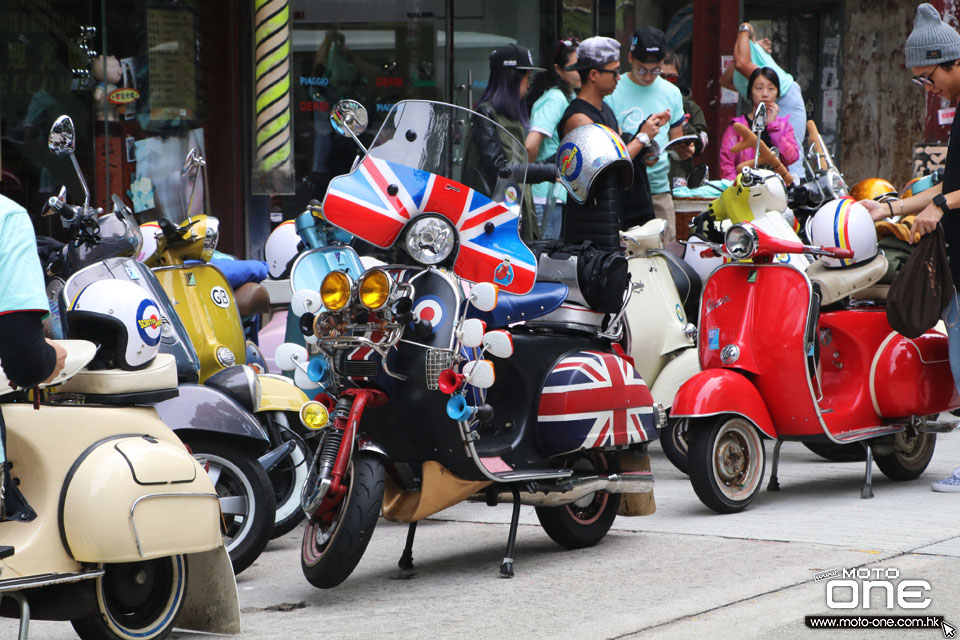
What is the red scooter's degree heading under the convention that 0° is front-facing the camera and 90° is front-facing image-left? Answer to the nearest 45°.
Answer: approximately 45°

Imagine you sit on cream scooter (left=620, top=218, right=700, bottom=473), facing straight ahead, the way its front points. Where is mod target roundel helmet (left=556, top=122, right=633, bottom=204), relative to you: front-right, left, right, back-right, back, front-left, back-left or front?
front-right

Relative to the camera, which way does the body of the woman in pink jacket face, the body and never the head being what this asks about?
toward the camera

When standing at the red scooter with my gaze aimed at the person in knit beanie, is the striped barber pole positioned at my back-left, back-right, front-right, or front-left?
back-left

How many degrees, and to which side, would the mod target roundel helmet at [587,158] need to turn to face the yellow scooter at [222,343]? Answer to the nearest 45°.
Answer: approximately 135° to its right

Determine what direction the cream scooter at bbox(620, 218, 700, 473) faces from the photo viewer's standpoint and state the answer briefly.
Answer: facing the viewer and to the right of the viewer

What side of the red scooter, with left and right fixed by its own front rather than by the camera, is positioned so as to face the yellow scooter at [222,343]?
front

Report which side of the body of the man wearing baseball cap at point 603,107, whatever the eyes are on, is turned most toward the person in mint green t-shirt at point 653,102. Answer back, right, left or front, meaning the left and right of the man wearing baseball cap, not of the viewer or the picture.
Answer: left

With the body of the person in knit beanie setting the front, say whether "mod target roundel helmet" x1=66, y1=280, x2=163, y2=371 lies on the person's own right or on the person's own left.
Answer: on the person's own left

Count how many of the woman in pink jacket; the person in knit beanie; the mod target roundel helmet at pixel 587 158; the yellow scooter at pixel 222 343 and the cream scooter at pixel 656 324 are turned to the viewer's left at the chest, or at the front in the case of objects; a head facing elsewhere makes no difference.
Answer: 1

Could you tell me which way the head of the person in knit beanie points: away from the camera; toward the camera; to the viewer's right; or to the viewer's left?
to the viewer's left

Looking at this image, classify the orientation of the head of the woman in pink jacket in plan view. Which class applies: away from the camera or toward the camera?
toward the camera

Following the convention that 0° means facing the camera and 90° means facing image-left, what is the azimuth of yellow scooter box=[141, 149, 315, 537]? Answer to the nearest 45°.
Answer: approximately 315°
